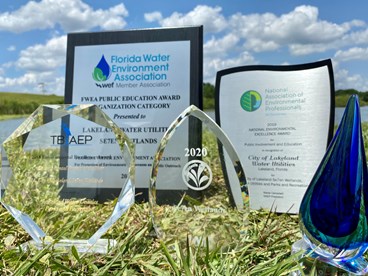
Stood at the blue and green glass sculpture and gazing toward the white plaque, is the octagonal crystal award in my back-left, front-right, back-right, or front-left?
front-left

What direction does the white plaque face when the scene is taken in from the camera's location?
facing the viewer

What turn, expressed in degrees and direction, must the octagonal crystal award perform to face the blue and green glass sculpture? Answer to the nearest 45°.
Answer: approximately 45° to its left

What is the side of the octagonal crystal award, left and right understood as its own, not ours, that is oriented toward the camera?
front

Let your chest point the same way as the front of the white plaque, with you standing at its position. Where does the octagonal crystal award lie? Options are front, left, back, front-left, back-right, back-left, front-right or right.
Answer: front-right

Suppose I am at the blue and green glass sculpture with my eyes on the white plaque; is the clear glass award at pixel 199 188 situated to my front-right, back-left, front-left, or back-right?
front-left

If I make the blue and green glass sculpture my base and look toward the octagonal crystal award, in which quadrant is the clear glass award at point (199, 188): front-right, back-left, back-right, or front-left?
front-right

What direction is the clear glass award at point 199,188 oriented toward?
toward the camera

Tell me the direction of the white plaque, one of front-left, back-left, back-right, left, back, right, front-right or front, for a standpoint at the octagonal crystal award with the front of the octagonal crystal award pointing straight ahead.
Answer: left

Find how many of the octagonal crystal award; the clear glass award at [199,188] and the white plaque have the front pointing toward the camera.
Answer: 3
